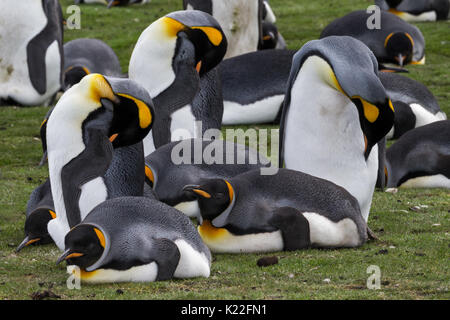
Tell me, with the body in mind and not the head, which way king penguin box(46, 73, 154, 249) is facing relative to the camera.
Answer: to the viewer's left

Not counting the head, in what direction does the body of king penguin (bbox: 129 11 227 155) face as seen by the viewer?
to the viewer's left

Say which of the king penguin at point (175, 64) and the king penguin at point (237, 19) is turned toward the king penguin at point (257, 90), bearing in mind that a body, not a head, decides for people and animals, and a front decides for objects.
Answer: the king penguin at point (237, 19)

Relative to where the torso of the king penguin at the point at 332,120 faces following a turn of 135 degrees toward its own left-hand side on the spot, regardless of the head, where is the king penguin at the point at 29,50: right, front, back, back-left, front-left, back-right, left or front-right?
left

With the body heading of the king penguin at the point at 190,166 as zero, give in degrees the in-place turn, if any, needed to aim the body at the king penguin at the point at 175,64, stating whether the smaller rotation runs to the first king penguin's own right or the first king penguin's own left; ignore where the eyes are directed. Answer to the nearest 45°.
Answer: approximately 90° to the first king penguin's own right

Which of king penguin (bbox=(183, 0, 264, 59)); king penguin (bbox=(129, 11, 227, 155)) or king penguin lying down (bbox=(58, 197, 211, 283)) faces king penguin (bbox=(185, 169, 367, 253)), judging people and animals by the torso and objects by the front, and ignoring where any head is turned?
king penguin (bbox=(183, 0, 264, 59))

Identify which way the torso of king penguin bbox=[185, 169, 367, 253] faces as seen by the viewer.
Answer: to the viewer's left

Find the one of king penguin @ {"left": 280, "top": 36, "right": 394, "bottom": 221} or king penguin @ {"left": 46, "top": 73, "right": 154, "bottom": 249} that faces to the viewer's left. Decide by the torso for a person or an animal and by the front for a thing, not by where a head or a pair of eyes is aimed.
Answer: king penguin @ {"left": 46, "top": 73, "right": 154, "bottom": 249}

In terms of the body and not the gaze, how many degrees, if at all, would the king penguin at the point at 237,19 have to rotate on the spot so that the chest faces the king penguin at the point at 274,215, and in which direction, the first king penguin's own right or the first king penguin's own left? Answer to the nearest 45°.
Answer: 0° — it already faces it

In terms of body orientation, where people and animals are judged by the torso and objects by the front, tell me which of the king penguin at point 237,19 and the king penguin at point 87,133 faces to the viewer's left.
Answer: the king penguin at point 87,133

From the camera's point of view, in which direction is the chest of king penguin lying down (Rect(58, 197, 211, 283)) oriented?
to the viewer's left

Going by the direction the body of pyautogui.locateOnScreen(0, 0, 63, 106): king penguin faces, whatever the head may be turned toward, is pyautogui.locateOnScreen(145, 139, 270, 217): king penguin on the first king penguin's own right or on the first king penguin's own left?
on the first king penguin's own left
